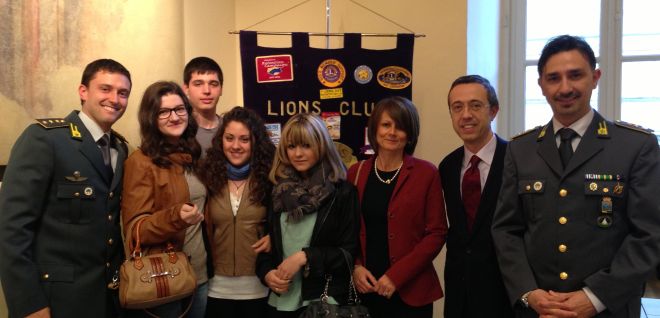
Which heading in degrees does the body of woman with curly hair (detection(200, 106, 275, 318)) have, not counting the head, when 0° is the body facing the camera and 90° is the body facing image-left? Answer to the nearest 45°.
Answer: approximately 0°

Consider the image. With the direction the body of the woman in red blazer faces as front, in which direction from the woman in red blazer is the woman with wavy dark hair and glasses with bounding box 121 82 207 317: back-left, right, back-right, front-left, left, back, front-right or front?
front-right

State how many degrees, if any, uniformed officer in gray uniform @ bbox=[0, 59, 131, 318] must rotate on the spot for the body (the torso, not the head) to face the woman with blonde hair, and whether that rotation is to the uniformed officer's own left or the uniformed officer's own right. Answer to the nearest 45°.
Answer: approximately 45° to the uniformed officer's own left

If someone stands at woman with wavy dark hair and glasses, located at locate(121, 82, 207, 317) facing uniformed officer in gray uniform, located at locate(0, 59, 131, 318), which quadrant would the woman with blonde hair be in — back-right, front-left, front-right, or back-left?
back-left

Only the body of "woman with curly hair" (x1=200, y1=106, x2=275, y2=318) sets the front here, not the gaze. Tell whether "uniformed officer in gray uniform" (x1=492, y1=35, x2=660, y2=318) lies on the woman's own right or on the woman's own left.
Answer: on the woman's own left

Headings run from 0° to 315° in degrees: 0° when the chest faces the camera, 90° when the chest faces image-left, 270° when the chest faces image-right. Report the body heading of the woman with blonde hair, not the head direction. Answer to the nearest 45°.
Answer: approximately 45°
